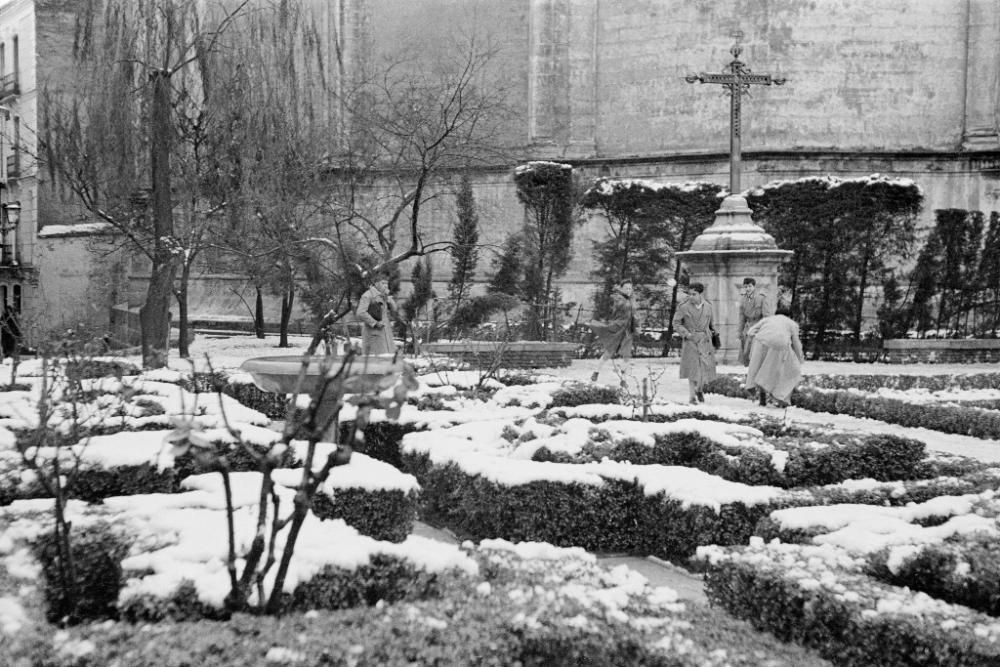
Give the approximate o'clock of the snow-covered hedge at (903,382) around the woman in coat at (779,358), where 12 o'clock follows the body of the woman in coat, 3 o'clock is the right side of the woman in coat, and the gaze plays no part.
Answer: The snow-covered hedge is roughly at 1 o'clock from the woman in coat.

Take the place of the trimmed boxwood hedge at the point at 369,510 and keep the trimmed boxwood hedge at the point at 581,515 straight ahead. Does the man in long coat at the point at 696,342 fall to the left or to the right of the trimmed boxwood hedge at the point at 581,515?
left

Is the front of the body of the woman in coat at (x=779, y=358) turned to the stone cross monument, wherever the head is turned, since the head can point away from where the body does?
yes

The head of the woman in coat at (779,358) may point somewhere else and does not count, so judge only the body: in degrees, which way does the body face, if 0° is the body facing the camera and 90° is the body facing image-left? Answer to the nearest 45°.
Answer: approximately 180°

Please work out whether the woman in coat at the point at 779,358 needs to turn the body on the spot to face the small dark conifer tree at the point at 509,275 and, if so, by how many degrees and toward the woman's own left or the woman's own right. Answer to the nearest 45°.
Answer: approximately 45° to the woman's own left

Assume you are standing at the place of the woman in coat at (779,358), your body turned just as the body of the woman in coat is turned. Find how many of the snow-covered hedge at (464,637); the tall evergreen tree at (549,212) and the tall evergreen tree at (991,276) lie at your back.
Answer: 1

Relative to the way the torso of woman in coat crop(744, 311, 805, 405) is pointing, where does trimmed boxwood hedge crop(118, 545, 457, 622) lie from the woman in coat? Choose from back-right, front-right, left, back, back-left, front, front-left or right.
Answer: back

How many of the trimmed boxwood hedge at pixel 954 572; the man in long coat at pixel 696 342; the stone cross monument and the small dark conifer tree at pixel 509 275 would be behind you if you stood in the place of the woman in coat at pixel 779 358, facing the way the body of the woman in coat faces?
1

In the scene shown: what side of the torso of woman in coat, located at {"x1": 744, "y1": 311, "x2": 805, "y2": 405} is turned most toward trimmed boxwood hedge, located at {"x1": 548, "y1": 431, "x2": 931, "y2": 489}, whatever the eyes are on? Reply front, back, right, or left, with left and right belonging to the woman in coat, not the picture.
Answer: back

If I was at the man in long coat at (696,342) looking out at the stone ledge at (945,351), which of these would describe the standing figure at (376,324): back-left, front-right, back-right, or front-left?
back-left

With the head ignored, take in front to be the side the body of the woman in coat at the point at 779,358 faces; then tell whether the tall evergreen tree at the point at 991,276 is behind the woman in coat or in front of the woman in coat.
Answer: in front

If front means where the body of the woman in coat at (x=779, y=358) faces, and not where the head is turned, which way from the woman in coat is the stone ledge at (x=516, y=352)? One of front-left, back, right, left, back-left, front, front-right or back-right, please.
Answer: front-left

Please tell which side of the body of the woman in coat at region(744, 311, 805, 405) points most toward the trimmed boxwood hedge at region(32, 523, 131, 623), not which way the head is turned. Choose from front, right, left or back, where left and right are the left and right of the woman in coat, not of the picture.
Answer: back

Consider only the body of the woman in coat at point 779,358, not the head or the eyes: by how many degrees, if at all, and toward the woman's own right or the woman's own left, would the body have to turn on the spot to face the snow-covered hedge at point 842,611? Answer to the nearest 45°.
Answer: approximately 180°

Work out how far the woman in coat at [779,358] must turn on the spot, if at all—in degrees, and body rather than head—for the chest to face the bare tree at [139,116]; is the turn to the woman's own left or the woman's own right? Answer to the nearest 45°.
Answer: approximately 90° to the woman's own left
